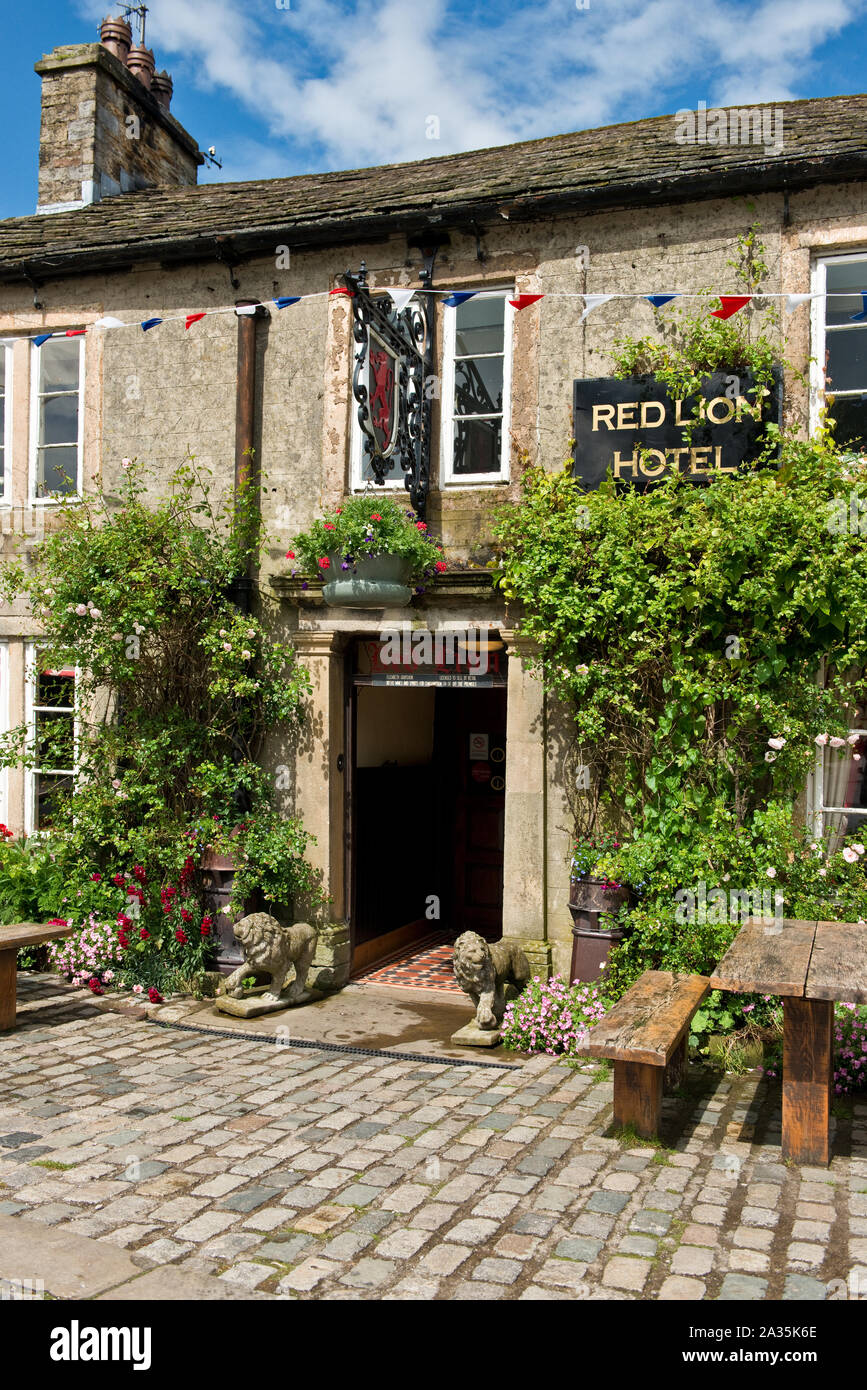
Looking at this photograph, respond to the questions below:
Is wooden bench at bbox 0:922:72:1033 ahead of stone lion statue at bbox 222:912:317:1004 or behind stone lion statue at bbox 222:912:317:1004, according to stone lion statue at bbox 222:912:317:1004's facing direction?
ahead

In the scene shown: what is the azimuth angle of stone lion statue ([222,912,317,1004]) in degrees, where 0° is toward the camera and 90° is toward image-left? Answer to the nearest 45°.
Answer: approximately 45°

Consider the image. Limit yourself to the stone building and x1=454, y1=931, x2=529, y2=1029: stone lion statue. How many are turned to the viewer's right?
0

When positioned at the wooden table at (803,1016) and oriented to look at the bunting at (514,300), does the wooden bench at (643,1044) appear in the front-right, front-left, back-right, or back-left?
front-left

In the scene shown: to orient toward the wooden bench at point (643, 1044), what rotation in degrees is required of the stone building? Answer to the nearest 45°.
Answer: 0° — it already faces it

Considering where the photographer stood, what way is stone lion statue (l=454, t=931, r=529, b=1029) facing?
facing the viewer and to the left of the viewer

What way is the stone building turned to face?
toward the camera

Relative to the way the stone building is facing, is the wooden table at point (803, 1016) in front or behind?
in front

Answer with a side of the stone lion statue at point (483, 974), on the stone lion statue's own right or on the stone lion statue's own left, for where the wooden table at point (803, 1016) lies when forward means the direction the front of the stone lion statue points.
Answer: on the stone lion statue's own left

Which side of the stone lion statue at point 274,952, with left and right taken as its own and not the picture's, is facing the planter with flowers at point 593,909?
back
